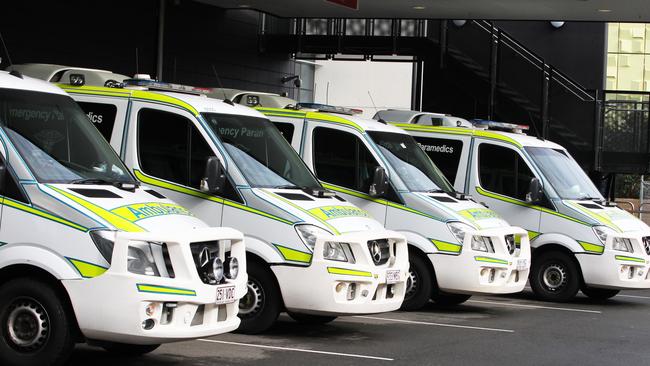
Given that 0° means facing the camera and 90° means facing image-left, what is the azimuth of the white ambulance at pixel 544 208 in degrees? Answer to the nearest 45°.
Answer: approximately 315°

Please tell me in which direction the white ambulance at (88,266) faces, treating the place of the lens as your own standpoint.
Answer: facing the viewer and to the right of the viewer

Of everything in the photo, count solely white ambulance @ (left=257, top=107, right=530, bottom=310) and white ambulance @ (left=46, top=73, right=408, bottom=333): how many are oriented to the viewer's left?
0

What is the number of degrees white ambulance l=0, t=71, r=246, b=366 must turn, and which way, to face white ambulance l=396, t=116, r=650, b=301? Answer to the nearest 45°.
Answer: approximately 90° to its left

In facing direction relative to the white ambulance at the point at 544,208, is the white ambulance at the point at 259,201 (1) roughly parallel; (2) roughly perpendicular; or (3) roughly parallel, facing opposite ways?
roughly parallel

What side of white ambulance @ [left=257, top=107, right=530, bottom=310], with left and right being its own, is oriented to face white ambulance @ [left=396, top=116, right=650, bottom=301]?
left

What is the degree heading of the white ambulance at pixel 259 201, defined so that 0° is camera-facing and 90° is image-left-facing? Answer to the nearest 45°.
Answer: approximately 315°

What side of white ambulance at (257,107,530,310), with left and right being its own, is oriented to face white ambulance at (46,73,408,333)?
right

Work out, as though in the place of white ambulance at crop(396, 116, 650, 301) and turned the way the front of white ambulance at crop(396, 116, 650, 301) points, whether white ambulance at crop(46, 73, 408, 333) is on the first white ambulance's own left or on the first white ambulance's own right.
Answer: on the first white ambulance's own right

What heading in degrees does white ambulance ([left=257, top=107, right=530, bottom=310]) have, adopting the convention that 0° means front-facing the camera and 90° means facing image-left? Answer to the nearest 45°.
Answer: approximately 315°

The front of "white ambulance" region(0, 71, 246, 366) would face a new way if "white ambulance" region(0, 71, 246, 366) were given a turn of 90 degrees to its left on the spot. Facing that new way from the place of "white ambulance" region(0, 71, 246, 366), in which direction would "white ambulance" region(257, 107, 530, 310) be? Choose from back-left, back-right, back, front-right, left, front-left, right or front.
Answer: front

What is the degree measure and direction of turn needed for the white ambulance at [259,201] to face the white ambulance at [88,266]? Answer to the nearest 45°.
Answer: approximately 90° to its right

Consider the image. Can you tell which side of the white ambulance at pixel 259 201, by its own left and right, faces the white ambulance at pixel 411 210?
left

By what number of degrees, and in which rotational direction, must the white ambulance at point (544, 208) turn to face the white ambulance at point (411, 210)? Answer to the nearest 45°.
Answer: approximately 90° to its right
